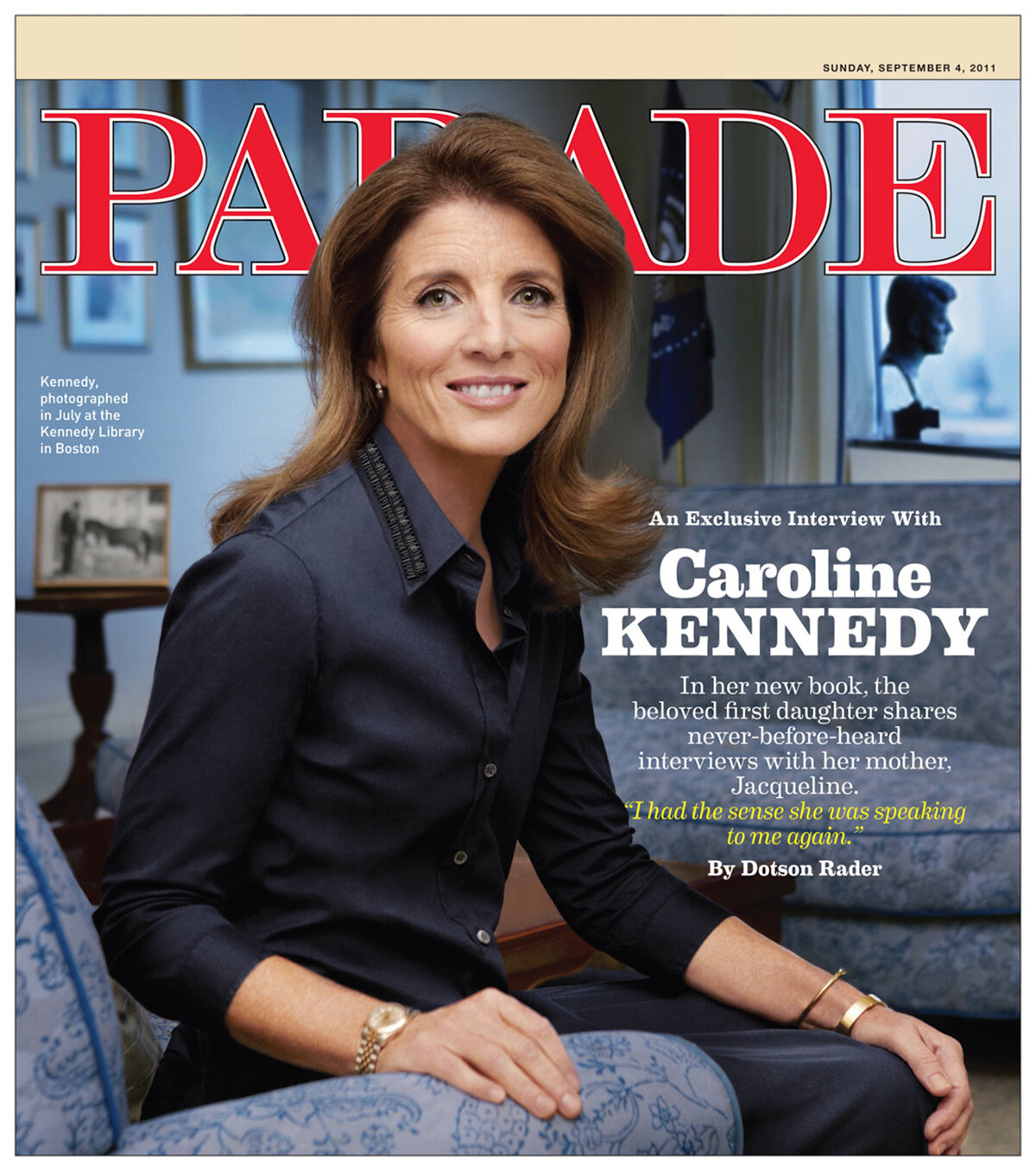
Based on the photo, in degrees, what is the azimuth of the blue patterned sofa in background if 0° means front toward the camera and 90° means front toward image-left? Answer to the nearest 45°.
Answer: approximately 0°

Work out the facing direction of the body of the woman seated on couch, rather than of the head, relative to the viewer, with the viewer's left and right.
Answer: facing the viewer and to the right of the viewer

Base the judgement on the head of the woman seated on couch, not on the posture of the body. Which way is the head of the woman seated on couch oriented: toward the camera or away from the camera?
toward the camera

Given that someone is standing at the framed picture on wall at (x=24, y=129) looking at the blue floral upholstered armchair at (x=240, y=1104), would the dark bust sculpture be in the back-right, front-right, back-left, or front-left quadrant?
back-left

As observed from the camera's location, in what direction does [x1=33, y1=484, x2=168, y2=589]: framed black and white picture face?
facing the viewer

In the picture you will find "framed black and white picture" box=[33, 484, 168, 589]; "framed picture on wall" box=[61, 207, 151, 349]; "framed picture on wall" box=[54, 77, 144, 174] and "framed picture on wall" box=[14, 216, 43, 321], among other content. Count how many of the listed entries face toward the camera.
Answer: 4
